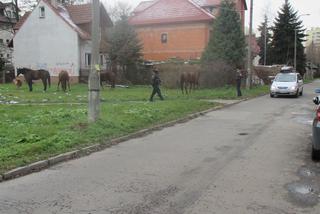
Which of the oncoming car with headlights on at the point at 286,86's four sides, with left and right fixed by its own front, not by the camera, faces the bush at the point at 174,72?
right

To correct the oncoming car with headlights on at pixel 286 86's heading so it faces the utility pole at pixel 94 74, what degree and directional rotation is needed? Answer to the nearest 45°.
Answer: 0° — it already faces it

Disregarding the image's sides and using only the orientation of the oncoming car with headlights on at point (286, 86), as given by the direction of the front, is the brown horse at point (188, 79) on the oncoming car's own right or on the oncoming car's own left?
on the oncoming car's own right

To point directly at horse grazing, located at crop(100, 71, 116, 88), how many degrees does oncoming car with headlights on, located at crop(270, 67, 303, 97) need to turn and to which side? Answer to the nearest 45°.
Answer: approximately 90° to its right

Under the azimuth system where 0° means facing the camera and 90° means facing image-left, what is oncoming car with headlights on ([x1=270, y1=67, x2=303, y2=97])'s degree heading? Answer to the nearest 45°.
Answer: approximately 0°

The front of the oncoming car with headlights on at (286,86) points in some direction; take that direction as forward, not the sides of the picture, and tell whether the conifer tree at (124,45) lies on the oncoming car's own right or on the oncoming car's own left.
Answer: on the oncoming car's own right

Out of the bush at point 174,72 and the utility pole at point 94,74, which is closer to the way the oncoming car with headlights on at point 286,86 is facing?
the utility pole

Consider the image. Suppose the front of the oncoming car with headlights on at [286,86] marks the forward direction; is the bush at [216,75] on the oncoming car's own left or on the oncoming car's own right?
on the oncoming car's own right
